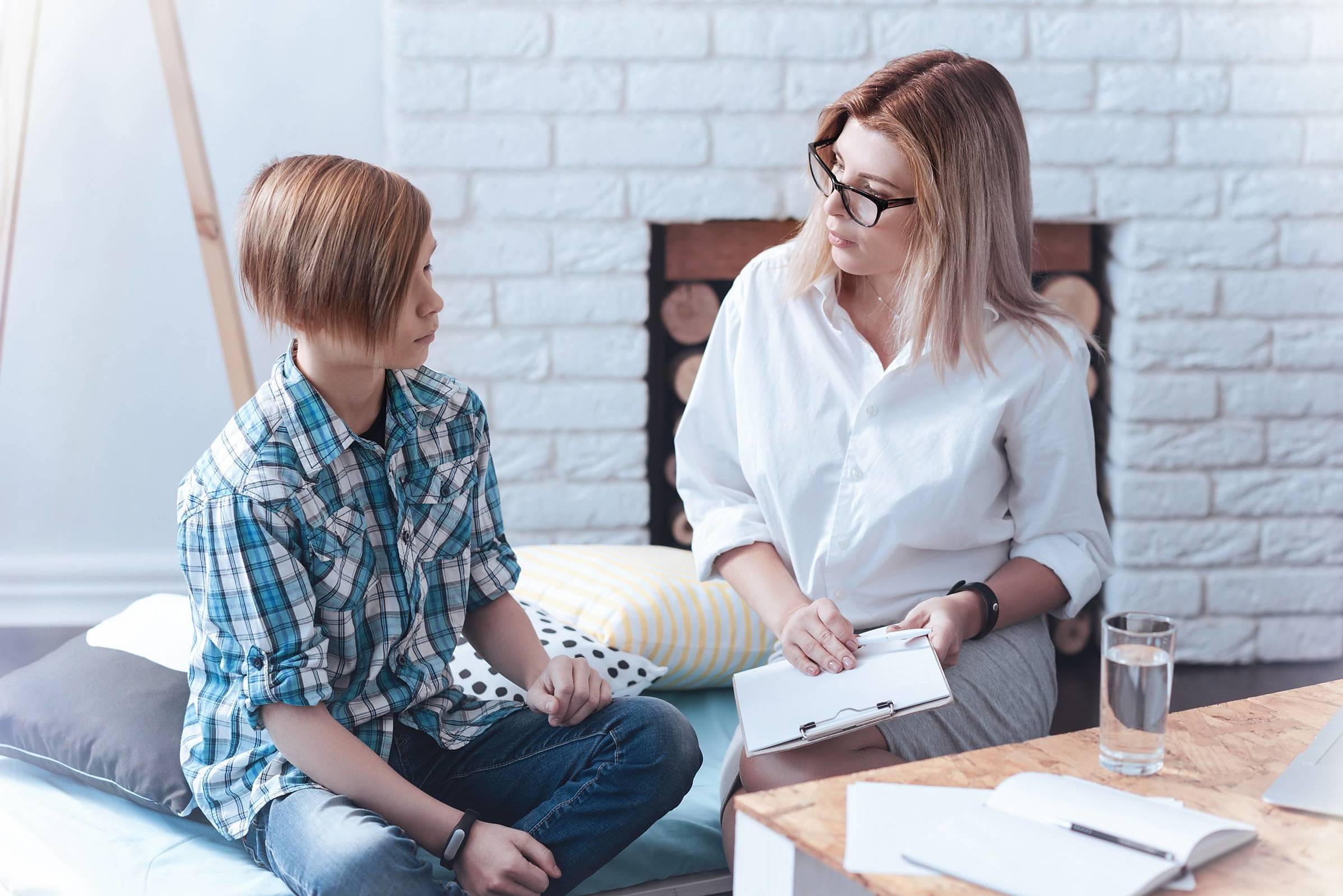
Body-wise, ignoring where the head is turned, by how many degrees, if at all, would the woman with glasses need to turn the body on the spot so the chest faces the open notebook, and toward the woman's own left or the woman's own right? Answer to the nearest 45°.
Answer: approximately 45° to the woman's own left

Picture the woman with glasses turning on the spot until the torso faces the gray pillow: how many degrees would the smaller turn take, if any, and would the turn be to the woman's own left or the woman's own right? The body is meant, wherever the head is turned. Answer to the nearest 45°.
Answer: approximately 45° to the woman's own right

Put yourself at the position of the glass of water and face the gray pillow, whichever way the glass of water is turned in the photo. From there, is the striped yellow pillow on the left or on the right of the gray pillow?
right

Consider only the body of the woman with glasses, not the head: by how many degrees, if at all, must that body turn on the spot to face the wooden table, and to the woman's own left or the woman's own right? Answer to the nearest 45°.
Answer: approximately 45° to the woman's own left
